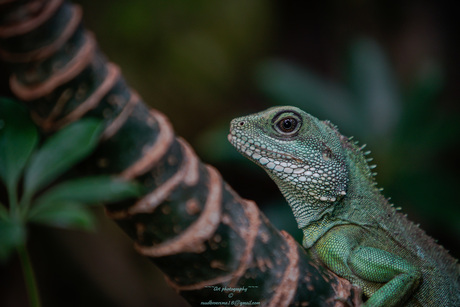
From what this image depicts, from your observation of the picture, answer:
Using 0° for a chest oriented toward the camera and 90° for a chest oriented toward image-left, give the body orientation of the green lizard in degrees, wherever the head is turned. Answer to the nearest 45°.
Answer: approximately 90°
